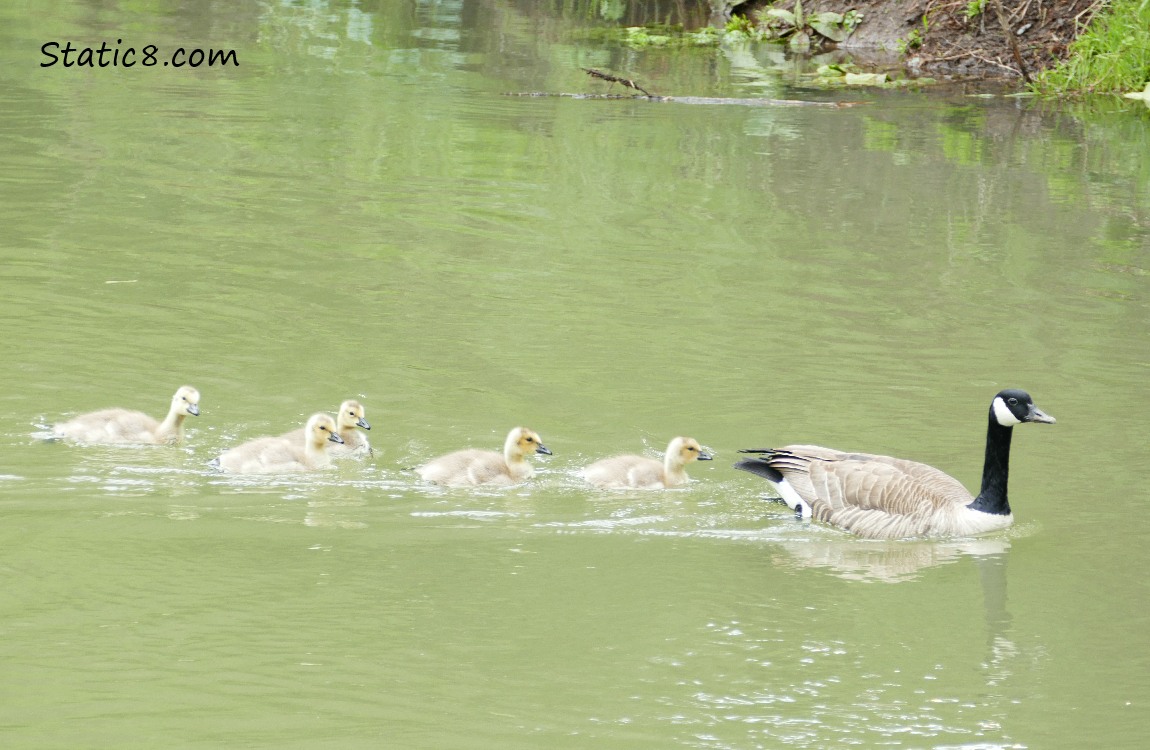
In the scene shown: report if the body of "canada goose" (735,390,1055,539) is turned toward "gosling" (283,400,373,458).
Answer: no

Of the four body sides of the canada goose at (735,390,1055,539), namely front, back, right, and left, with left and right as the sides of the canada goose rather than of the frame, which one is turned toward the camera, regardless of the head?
right

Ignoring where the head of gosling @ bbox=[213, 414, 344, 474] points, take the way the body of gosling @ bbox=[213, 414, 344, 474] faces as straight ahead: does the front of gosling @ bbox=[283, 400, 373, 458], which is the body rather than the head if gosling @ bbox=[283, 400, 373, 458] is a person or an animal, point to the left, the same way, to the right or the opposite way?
the same way

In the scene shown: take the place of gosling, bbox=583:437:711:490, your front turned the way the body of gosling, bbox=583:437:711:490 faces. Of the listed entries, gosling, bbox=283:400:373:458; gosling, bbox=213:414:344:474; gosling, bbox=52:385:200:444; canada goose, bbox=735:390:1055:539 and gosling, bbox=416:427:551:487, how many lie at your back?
4

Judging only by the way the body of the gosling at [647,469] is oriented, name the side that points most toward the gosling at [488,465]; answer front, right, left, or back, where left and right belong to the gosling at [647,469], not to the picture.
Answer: back

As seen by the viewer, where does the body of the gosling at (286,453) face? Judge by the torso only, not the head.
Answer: to the viewer's right

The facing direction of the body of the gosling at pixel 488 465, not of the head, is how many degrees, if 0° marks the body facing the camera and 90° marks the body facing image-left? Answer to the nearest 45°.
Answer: approximately 270°

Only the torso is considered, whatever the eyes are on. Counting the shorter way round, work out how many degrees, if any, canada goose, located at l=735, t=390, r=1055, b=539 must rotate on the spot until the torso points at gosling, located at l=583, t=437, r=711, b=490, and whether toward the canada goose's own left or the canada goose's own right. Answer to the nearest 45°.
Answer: approximately 180°

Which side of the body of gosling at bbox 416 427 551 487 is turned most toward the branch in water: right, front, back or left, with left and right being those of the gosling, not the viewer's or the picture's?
left

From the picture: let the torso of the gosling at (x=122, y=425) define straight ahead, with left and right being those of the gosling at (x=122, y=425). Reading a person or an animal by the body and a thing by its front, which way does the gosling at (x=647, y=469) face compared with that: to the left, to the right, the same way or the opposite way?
the same way

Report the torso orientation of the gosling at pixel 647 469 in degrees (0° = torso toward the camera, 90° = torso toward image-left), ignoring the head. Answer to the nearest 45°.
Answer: approximately 270°

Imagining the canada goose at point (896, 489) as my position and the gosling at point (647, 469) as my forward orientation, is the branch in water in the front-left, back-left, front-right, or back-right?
front-right

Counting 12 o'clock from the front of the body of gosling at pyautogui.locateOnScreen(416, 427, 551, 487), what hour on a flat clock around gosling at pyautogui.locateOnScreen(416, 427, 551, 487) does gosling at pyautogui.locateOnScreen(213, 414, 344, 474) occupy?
gosling at pyautogui.locateOnScreen(213, 414, 344, 474) is roughly at 6 o'clock from gosling at pyautogui.locateOnScreen(416, 427, 551, 487).

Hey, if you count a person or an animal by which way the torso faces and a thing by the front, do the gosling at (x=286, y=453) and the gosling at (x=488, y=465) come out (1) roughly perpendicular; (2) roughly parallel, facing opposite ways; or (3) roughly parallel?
roughly parallel

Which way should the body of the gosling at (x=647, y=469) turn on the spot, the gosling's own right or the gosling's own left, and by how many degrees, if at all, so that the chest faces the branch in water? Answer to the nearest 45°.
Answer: approximately 90° to the gosling's own left

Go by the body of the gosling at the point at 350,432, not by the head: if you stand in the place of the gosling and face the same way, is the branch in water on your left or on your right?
on your left

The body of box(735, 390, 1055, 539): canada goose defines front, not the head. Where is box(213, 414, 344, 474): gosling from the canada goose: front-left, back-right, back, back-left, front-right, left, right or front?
back

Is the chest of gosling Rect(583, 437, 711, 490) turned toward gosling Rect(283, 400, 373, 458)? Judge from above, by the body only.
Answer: no

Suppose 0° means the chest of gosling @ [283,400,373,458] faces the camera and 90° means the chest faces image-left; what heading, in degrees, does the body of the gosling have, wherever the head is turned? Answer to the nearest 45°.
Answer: approximately 270°
